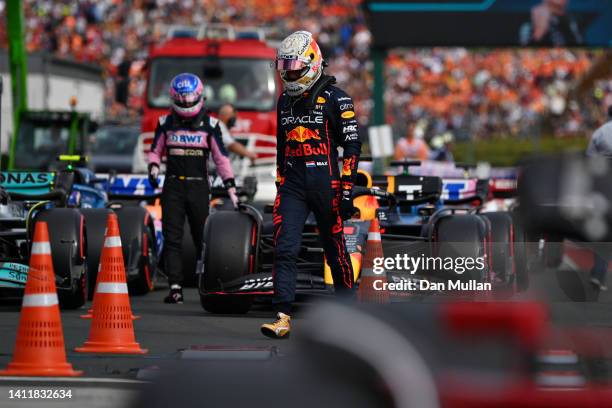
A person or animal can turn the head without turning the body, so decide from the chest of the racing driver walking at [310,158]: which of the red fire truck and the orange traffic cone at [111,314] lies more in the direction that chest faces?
the orange traffic cone

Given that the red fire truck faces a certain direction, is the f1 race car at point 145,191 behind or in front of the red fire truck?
in front

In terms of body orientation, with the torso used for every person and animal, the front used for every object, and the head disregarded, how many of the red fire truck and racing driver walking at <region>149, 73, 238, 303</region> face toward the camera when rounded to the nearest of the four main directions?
2

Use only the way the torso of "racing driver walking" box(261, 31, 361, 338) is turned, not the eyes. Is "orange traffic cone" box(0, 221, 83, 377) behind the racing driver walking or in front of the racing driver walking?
in front

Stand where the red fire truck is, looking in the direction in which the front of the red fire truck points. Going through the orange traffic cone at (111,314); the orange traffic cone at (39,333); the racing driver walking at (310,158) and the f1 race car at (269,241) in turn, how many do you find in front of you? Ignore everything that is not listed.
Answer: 4

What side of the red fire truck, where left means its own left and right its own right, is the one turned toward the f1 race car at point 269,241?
front

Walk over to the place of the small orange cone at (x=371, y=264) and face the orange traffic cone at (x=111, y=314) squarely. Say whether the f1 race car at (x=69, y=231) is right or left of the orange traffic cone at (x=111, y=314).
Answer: right

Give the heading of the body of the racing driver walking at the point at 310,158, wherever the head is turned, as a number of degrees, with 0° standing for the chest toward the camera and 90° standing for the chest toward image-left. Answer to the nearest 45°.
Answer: approximately 45°

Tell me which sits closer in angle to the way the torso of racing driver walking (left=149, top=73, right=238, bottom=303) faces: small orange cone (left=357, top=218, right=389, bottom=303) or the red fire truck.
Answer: the small orange cone

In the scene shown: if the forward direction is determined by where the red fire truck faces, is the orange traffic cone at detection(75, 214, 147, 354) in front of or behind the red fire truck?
in front

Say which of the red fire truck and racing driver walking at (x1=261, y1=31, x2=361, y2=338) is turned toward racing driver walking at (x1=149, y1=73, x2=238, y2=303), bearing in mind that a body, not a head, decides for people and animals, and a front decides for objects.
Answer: the red fire truck

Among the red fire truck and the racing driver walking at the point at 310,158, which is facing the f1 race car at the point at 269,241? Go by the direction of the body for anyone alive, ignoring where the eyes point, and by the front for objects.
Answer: the red fire truck

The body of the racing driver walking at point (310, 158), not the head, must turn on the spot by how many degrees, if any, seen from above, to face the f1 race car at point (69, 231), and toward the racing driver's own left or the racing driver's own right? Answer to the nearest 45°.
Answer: approximately 90° to the racing driver's own right
